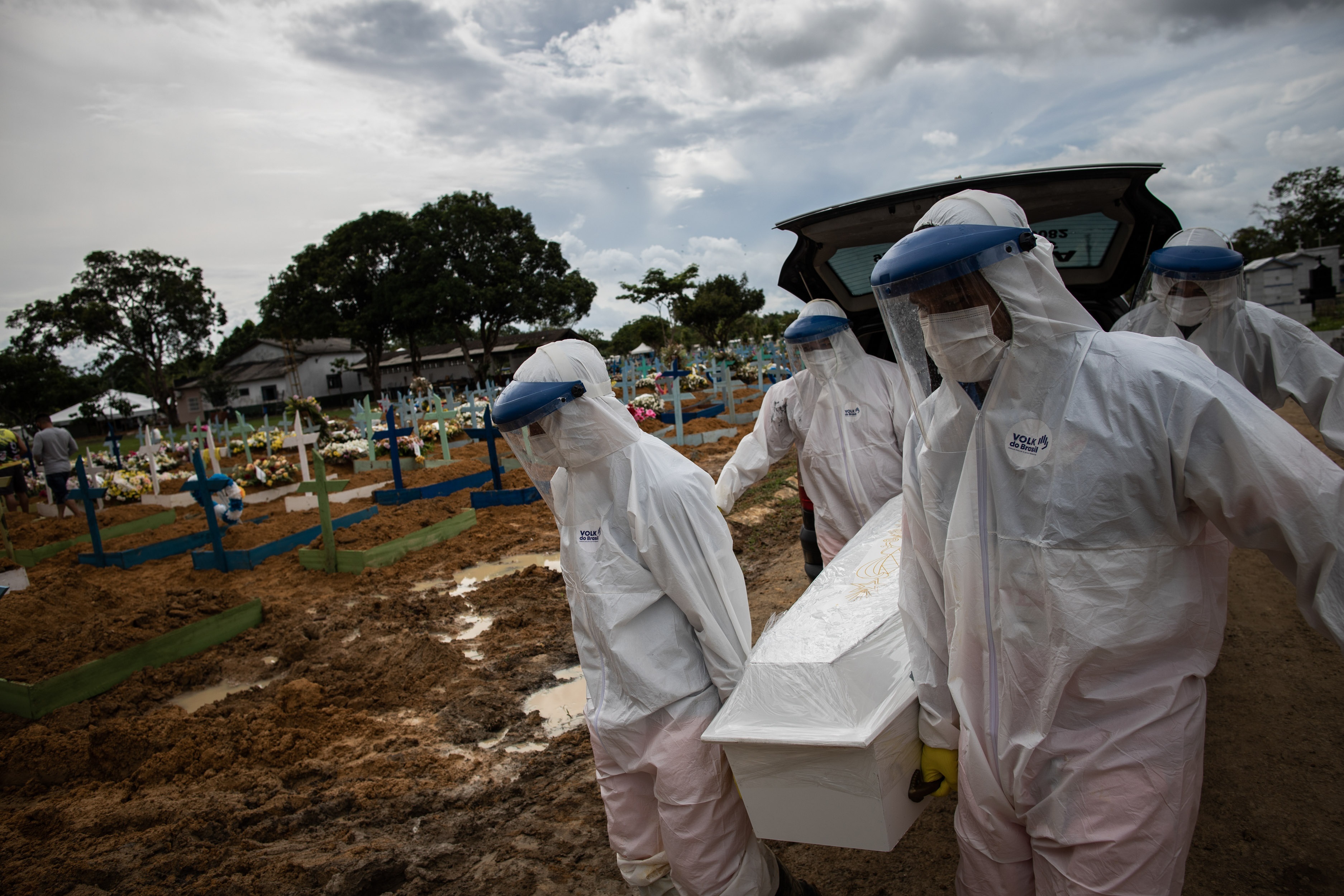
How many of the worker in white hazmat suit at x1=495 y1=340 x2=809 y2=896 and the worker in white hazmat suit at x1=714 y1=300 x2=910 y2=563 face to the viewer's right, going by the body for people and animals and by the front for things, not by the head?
0

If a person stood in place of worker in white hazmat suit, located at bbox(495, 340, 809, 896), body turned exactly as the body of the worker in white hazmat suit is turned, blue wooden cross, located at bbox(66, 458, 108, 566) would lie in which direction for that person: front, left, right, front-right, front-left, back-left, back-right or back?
right

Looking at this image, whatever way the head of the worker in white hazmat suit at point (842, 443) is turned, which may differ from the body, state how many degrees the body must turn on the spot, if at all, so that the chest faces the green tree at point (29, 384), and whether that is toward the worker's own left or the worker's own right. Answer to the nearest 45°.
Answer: approximately 90° to the worker's own right

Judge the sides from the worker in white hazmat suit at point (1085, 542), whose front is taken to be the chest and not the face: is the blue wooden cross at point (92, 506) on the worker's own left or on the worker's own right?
on the worker's own right

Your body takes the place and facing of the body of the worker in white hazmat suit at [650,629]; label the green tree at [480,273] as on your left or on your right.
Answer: on your right

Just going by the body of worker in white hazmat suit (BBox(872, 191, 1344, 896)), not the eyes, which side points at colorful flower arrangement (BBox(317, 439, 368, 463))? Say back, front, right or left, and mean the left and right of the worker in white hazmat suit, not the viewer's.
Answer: right

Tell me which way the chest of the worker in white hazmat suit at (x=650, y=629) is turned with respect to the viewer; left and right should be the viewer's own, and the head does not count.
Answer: facing the viewer and to the left of the viewer

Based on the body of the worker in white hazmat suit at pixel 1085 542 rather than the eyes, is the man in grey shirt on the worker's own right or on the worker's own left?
on the worker's own right

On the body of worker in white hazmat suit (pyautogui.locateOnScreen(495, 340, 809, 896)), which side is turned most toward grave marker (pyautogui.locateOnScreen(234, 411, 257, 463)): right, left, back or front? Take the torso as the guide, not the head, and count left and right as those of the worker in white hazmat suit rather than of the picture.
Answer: right

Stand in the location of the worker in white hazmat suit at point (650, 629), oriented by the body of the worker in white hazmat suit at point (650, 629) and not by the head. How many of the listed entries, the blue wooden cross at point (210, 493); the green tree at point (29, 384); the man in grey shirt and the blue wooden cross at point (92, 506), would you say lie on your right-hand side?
4

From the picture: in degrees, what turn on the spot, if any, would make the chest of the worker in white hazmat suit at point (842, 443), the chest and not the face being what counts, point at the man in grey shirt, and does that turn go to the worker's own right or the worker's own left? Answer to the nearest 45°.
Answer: approximately 90° to the worker's own right

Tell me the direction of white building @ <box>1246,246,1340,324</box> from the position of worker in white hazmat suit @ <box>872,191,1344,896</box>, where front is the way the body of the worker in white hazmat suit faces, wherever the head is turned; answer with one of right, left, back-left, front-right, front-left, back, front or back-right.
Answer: back-right

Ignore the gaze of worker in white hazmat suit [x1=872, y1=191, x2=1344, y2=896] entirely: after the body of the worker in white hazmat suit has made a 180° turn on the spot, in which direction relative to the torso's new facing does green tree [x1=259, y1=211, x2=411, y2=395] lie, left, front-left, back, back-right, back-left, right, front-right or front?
left

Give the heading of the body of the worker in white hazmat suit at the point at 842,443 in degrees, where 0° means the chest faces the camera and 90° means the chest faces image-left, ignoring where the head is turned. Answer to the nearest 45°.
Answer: approximately 45°

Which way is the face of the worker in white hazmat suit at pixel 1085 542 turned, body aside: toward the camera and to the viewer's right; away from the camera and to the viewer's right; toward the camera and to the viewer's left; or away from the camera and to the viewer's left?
toward the camera and to the viewer's left
